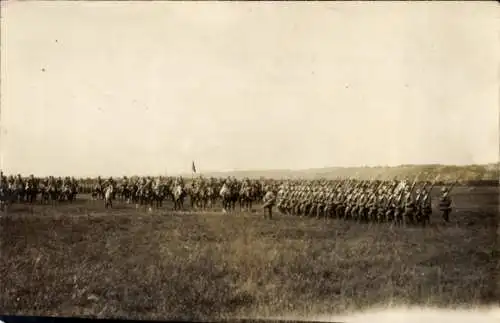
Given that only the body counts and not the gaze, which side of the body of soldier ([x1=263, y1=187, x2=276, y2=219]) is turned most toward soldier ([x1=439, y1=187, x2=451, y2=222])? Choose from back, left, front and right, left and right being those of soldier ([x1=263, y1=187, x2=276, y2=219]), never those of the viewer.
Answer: back

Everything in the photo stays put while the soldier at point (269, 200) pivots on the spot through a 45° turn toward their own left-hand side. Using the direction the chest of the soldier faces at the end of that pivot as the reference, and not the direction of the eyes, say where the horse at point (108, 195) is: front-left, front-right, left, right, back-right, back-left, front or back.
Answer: front-right

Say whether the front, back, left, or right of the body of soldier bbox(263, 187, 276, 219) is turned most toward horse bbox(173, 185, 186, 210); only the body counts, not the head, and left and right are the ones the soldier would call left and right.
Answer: front

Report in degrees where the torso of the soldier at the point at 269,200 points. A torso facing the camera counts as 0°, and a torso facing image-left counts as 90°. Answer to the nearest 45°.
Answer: approximately 90°
